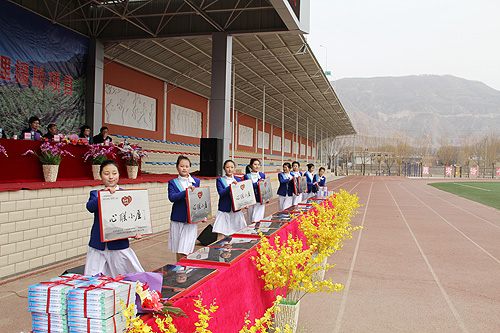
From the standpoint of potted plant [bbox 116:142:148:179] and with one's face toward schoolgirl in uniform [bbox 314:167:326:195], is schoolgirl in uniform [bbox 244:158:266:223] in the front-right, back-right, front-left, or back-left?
front-right

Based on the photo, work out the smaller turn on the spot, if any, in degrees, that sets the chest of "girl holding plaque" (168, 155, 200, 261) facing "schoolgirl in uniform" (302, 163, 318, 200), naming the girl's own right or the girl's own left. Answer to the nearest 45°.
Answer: approximately 90° to the girl's own left

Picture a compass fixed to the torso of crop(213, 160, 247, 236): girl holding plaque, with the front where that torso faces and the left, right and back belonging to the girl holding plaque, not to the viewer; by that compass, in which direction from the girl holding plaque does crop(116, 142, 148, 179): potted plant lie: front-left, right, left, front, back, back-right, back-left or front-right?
back

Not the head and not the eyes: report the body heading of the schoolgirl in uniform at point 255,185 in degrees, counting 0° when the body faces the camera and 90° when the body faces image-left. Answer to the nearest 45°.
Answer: approximately 315°

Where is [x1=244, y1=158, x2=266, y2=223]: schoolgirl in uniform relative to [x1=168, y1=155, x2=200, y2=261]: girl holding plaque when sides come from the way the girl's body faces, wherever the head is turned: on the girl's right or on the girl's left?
on the girl's left

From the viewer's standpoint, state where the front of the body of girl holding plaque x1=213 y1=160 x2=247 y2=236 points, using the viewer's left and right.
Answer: facing the viewer and to the right of the viewer

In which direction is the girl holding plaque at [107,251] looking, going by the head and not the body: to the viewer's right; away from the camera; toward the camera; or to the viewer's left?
toward the camera

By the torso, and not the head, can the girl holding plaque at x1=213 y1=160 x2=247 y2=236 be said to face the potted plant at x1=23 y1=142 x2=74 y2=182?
no

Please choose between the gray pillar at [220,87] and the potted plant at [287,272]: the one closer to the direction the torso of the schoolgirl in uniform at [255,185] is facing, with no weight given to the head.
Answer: the potted plant

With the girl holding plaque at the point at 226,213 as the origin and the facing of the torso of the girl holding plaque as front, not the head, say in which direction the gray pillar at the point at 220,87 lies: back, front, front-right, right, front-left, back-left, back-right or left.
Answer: back-left

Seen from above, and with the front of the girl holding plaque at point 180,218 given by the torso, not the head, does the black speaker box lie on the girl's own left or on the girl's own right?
on the girl's own left

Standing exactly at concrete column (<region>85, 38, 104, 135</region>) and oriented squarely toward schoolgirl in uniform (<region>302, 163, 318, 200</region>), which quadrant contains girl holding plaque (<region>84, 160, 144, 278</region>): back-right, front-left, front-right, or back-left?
front-right

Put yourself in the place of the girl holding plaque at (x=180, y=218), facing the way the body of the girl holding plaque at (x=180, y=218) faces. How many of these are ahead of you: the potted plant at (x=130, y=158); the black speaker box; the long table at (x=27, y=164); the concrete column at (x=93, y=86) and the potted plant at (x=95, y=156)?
0

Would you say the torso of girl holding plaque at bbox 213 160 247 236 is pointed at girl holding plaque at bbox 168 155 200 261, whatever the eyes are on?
no

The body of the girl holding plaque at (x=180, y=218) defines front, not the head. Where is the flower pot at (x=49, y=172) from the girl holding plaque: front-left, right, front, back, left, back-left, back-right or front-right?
back

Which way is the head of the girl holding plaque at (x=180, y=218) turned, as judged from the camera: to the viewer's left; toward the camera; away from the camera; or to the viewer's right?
toward the camera

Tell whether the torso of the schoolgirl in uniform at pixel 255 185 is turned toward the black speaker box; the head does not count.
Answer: no

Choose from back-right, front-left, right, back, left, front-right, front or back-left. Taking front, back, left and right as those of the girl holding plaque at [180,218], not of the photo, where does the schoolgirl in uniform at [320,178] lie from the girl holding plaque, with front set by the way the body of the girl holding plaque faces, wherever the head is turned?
left

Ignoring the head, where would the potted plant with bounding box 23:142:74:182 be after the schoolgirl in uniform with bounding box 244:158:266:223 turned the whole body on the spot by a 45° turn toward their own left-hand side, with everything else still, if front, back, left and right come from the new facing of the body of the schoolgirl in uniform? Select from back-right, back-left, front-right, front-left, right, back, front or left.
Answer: back
